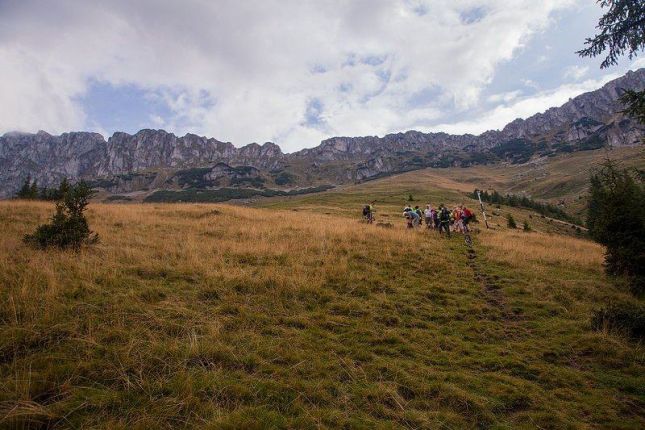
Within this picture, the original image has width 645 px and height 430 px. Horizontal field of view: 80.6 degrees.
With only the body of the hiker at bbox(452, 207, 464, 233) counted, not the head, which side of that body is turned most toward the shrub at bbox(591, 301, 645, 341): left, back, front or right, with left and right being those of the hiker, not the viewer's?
back

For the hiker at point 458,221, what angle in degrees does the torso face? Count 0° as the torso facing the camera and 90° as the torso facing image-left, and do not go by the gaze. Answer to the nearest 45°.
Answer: approximately 180°

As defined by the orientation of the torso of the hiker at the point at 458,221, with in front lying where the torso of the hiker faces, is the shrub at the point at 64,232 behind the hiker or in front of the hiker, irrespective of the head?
behind

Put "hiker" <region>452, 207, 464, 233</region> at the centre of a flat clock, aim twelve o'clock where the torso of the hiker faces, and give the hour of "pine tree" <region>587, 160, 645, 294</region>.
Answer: The pine tree is roughly at 5 o'clock from the hiker.

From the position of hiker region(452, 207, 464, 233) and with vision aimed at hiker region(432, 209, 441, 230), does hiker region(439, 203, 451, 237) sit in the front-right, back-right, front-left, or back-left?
front-left

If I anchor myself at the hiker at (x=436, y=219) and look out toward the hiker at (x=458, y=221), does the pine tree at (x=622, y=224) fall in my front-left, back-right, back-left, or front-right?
front-right

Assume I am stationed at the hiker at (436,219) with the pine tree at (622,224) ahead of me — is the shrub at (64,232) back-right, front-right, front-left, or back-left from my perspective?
front-right

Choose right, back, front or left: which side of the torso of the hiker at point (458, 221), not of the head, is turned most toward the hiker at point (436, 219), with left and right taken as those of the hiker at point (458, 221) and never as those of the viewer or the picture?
left
